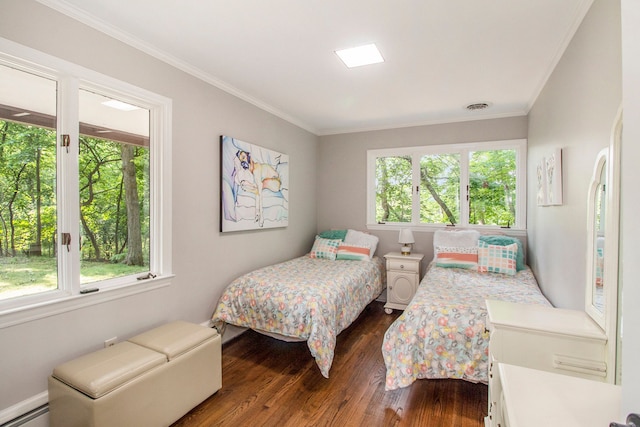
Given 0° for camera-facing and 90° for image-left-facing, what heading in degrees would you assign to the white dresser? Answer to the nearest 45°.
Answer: approximately 90°

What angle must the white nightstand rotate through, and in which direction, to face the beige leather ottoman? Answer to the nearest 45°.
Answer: approximately 45° to its right

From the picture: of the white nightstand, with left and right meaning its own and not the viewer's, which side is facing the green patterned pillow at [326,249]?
right

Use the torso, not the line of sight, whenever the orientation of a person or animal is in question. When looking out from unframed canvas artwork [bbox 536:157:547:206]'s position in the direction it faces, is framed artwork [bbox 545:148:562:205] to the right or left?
on its left

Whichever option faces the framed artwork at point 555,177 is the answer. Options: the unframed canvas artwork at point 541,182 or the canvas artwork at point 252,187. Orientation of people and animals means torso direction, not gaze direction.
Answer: the canvas artwork at point 252,187

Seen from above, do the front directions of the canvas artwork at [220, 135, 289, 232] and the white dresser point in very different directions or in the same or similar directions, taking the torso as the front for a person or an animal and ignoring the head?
very different directions

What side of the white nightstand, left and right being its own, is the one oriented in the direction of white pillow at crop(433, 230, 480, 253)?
left

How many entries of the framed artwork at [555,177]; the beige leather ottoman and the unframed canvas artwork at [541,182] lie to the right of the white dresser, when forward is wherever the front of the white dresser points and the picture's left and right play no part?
2

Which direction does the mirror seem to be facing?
to the viewer's left
